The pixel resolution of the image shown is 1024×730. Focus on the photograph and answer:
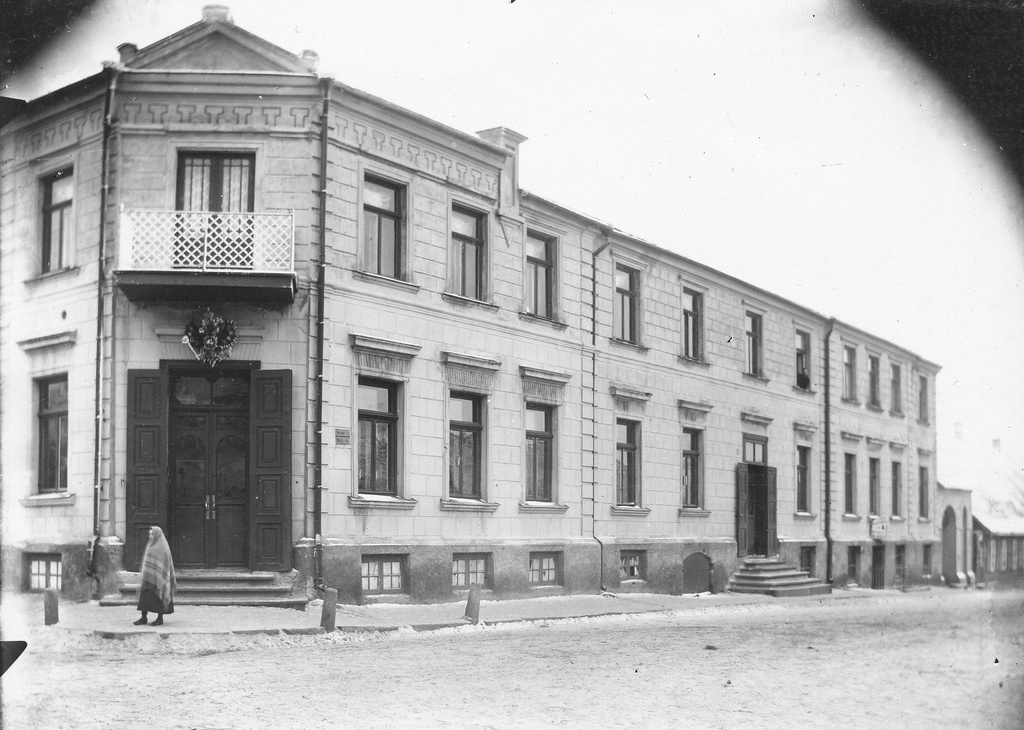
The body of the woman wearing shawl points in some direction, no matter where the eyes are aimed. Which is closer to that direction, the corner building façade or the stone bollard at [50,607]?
the stone bollard

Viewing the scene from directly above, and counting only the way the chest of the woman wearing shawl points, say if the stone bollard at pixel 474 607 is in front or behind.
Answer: behind

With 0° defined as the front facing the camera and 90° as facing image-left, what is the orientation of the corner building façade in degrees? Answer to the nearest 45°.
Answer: approximately 0°

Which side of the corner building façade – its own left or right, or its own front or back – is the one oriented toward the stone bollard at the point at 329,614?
front
